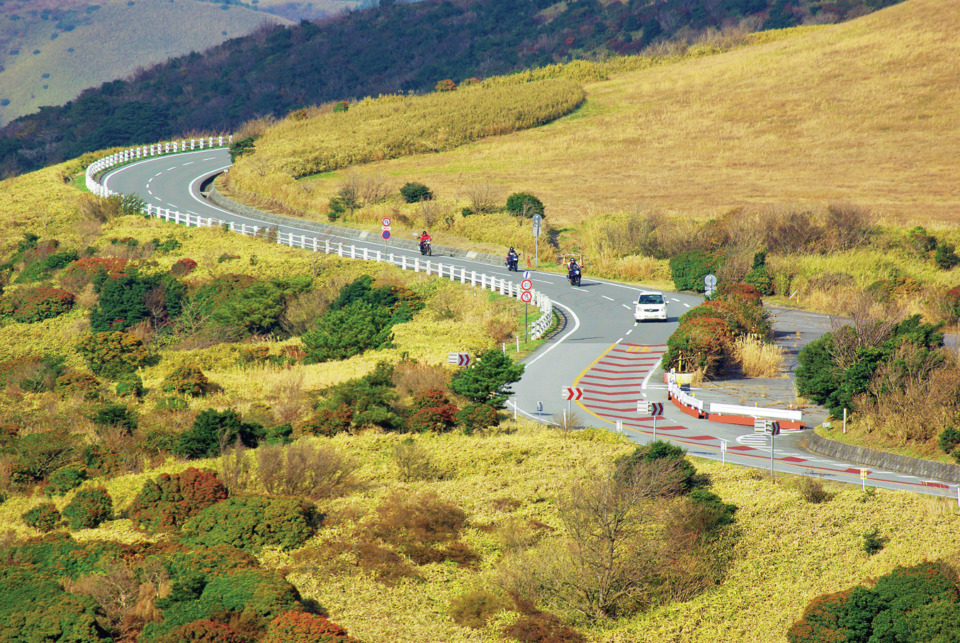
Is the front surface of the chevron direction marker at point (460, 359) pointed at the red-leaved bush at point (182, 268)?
no

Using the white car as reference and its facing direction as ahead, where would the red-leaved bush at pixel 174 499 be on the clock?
The red-leaved bush is roughly at 1 o'clock from the white car.

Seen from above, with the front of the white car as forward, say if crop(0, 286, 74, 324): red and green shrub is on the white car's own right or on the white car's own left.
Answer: on the white car's own right

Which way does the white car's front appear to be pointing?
toward the camera

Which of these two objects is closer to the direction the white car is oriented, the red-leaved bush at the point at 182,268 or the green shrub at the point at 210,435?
the green shrub

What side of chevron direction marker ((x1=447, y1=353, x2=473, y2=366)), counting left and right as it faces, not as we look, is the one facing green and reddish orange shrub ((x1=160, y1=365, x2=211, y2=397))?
right

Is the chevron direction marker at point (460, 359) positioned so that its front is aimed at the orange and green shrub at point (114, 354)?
no

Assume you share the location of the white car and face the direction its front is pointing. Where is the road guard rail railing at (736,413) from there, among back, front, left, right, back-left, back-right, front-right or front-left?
front

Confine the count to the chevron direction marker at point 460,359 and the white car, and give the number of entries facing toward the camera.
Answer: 2

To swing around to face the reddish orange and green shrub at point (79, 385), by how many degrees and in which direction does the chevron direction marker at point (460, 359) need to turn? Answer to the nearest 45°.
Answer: approximately 90° to its right

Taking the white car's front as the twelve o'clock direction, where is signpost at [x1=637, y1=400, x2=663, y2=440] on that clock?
The signpost is roughly at 12 o'clock from the white car.

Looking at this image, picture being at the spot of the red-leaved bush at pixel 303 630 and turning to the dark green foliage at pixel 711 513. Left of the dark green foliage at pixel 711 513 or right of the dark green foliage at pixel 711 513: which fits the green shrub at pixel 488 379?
left

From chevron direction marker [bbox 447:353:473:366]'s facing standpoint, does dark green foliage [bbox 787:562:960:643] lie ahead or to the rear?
ahead

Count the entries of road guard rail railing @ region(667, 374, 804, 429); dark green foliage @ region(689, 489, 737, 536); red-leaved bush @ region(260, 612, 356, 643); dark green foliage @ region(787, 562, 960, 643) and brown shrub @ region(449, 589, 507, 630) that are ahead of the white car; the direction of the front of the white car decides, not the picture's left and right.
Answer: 5

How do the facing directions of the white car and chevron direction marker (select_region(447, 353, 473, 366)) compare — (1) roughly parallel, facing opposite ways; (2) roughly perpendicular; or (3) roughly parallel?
roughly parallel

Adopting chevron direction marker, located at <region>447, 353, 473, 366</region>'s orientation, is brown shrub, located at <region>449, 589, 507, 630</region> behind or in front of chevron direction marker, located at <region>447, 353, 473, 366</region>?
in front

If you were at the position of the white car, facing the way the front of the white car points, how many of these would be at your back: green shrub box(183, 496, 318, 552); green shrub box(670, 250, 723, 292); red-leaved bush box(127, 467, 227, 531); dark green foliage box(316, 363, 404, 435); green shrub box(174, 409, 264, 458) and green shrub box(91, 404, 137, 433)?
1
